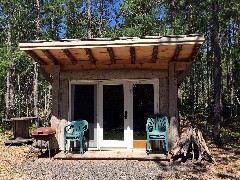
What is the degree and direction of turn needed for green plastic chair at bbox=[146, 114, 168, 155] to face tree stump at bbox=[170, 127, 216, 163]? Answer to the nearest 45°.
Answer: approximately 45° to its left

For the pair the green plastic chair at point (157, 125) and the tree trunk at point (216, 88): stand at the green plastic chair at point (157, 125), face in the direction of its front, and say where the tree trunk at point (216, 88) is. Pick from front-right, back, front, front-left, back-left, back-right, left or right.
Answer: back-left

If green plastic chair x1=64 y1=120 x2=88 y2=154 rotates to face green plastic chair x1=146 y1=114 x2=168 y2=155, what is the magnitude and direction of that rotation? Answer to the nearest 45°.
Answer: approximately 135° to its left

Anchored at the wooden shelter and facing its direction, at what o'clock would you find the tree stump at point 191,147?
The tree stump is roughly at 10 o'clock from the wooden shelter.

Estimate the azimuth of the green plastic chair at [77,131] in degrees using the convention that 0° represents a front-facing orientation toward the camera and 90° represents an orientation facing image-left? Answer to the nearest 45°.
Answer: approximately 45°

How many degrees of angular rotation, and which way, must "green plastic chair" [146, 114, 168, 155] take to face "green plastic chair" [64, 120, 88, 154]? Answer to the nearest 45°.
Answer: approximately 90° to its right

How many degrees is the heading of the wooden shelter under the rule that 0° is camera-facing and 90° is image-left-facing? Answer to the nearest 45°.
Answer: approximately 0°

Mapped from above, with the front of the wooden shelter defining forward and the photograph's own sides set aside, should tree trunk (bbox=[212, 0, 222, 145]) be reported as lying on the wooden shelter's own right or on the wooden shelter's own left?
on the wooden shelter's own left

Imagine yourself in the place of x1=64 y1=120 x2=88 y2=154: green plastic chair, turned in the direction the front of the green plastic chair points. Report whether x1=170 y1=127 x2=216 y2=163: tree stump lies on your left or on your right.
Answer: on your left

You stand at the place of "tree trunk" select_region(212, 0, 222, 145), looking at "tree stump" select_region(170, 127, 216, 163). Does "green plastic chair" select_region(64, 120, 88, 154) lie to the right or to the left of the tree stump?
right
